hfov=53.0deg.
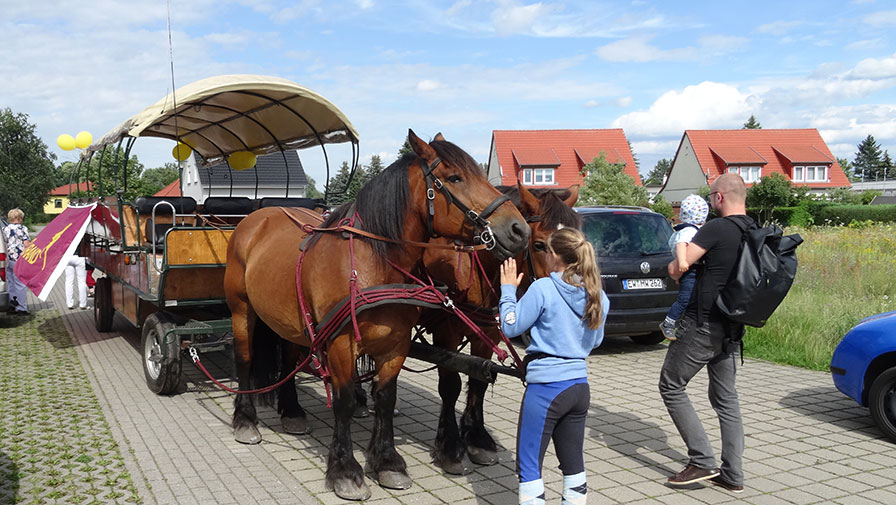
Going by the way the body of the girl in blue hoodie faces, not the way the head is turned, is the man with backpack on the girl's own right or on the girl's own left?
on the girl's own right

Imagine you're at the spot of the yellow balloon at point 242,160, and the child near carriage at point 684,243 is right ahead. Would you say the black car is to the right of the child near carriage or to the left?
left

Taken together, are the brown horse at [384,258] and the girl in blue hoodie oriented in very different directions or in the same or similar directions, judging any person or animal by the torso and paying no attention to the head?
very different directions

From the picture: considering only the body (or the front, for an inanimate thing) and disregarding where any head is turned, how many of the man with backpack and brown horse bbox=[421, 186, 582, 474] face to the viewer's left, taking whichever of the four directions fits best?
1

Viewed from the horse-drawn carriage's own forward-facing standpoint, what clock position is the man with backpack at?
The man with backpack is roughly at 11 o'clock from the horse-drawn carriage.

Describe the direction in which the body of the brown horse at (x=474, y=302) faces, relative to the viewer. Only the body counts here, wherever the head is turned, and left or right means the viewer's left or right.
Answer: facing the viewer and to the right of the viewer

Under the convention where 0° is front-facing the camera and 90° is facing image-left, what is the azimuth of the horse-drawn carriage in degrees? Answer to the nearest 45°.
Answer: approximately 315°

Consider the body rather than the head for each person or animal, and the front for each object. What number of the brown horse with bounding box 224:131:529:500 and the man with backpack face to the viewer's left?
1

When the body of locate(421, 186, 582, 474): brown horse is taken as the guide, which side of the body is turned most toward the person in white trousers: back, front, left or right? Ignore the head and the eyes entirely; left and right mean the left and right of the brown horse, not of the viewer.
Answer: back

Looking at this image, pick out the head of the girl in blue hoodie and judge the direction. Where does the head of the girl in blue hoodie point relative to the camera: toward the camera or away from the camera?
away from the camera

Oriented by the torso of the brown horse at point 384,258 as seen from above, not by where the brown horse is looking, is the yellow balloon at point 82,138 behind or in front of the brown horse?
behind

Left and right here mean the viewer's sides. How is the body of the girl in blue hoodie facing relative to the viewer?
facing away from the viewer and to the left of the viewer

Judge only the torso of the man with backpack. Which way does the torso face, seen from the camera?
to the viewer's left
